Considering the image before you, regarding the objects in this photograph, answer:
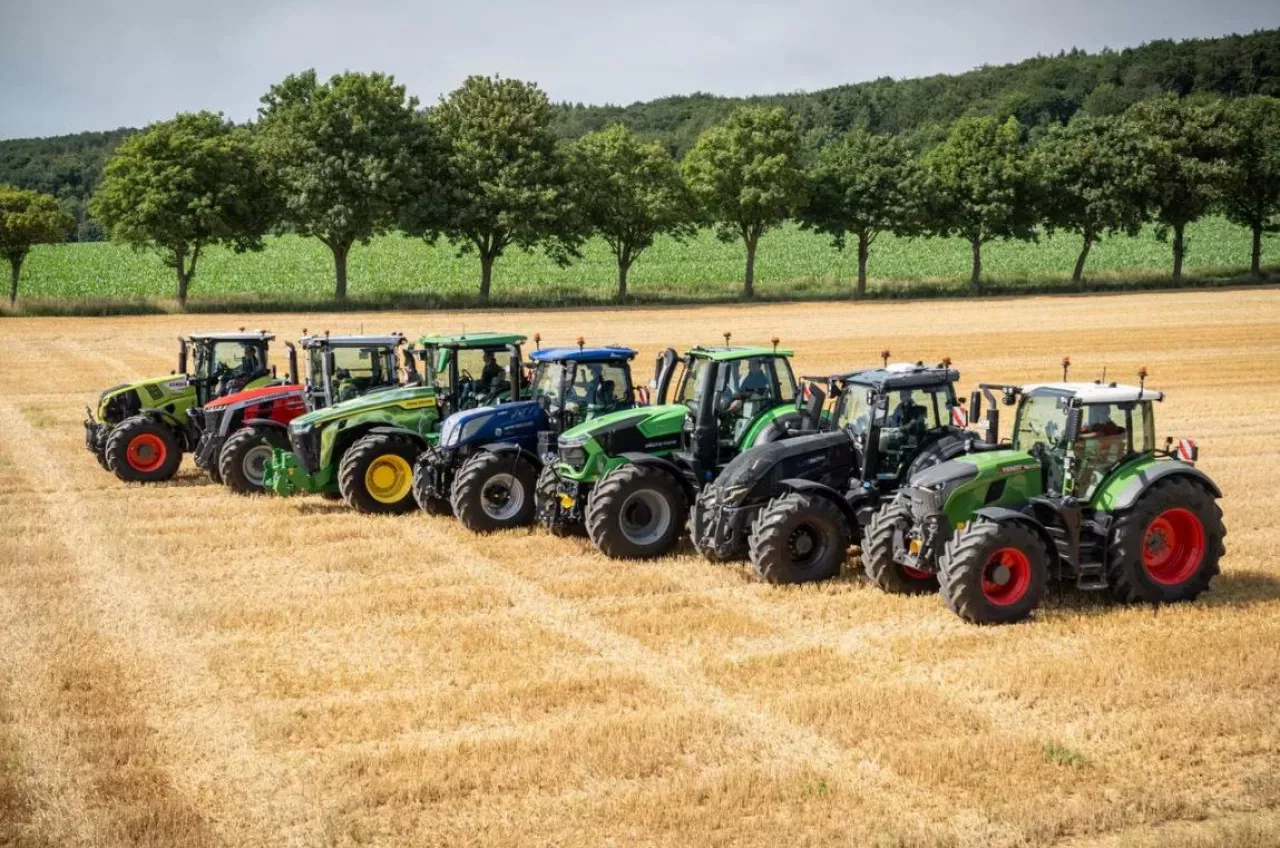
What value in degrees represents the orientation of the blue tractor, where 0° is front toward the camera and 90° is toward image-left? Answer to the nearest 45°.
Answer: approximately 45°

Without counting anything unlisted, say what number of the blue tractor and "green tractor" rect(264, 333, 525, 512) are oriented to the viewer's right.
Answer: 0

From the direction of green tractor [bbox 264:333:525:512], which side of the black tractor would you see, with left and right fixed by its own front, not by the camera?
right

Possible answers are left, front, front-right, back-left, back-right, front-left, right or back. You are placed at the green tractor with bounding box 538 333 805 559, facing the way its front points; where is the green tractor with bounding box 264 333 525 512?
right

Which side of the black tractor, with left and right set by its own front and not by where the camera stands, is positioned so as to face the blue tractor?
right

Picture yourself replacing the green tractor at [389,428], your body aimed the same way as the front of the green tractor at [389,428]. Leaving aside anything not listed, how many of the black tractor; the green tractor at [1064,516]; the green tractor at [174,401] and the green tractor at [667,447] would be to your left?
3

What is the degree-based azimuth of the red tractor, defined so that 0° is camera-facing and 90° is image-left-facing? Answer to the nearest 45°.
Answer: approximately 45°

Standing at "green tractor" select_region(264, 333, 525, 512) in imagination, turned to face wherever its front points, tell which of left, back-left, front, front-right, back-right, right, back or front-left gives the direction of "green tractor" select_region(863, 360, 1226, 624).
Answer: left

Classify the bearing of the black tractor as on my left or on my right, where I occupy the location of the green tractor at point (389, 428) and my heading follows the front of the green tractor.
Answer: on my left

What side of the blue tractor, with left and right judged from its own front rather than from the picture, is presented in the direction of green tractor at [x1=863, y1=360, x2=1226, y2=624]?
left
